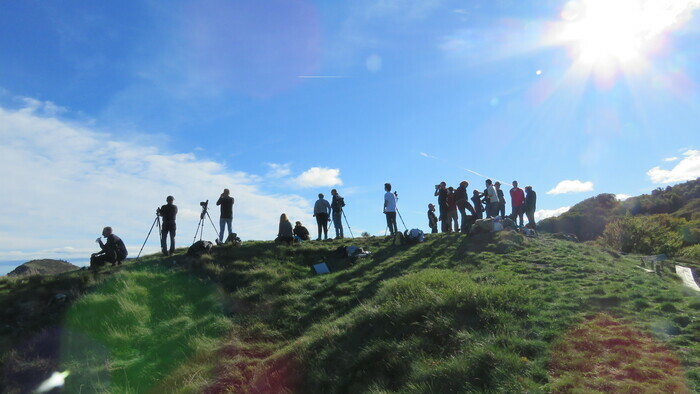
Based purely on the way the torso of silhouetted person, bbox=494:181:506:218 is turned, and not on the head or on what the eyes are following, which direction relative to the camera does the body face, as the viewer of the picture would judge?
to the viewer's left

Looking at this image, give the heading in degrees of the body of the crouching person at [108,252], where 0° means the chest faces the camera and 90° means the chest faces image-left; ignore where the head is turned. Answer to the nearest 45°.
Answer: approximately 90°

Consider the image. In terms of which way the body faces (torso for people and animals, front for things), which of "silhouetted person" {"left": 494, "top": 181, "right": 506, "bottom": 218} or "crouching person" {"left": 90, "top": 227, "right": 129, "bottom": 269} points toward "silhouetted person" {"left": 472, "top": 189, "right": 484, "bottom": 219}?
"silhouetted person" {"left": 494, "top": 181, "right": 506, "bottom": 218}

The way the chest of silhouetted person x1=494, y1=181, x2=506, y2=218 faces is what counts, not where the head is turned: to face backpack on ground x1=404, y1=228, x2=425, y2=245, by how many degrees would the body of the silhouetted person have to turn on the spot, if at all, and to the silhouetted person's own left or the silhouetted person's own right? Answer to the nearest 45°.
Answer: approximately 45° to the silhouetted person's own left

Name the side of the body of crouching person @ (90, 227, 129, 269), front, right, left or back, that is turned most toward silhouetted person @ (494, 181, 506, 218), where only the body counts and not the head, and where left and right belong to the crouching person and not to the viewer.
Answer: back

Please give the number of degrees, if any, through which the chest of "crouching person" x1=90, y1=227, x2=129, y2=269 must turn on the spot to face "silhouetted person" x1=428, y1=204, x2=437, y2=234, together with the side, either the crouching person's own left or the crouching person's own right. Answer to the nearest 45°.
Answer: approximately 180°

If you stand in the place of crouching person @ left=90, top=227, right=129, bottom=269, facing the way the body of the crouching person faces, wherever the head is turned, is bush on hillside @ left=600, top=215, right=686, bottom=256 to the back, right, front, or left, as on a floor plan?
back
